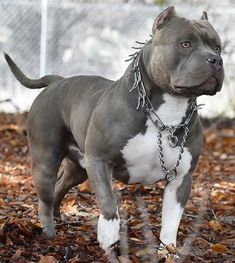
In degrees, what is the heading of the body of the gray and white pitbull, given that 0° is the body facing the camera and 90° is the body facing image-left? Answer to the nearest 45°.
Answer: approximately 315°

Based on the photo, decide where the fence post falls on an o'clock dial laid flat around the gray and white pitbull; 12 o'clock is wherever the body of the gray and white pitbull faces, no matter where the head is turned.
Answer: The fence post is roughly at 7 o'clock from the gray and white pitbull.

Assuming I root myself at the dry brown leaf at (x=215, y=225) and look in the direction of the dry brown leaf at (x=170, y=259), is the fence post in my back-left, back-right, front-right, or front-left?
back-right
